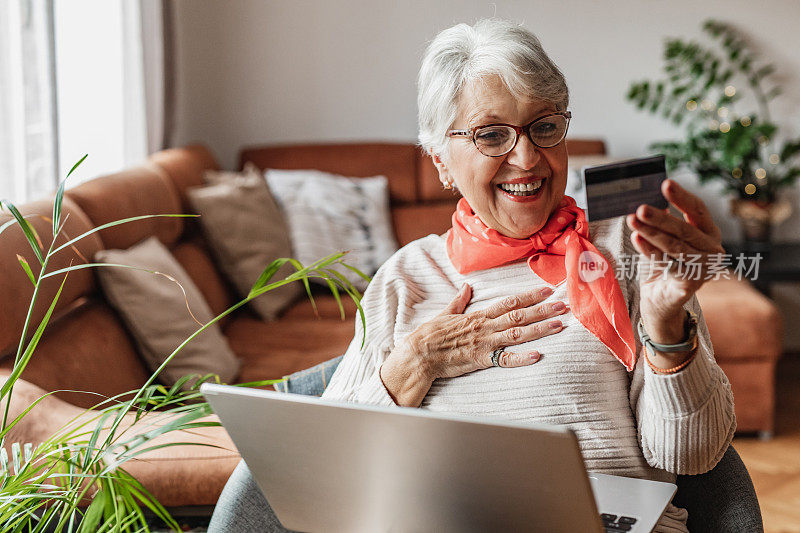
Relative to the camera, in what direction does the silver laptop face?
facing away from the viewer and to the right of the viewer

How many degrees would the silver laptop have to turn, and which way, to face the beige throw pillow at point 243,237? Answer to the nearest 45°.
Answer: approximately 45° to its left

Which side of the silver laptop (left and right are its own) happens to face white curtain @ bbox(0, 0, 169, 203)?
left

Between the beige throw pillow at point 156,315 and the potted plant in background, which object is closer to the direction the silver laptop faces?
the potted plant in background

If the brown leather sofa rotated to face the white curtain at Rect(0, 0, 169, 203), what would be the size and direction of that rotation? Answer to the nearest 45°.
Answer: approximately 135° to its right

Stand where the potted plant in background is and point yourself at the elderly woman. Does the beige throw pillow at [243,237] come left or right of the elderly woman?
right

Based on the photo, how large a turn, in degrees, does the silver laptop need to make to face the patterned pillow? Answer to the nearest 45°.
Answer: approximately 45° to its left

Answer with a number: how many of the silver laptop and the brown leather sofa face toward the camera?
1
